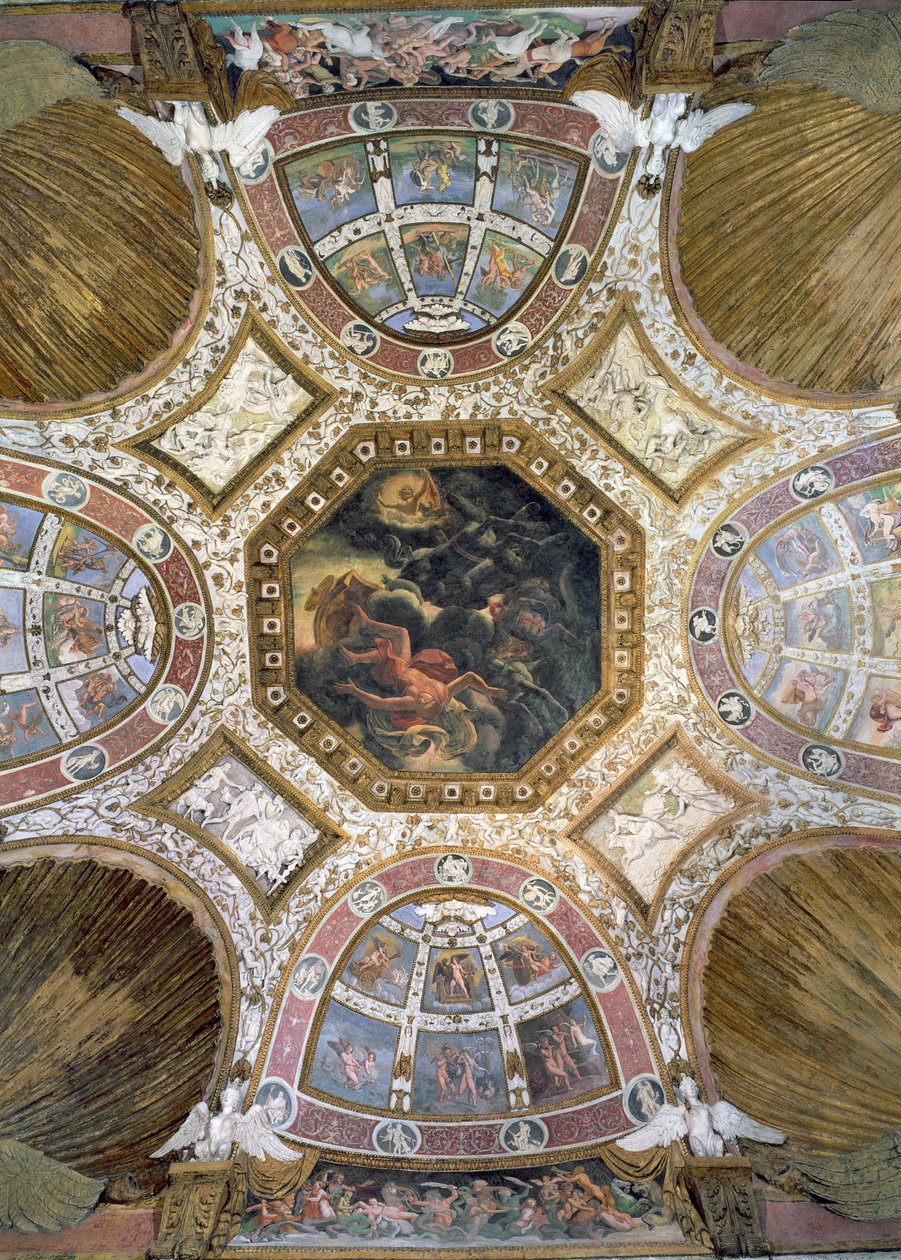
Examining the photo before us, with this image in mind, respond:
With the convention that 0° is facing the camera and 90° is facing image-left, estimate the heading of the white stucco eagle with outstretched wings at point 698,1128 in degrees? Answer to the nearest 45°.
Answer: approximately 0°

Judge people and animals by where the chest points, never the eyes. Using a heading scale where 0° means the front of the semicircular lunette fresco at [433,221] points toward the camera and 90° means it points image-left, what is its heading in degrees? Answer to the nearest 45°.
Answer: approximately 0°

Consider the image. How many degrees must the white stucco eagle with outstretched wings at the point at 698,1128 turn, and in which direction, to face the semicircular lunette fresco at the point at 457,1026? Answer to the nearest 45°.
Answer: approximately 90° to its right

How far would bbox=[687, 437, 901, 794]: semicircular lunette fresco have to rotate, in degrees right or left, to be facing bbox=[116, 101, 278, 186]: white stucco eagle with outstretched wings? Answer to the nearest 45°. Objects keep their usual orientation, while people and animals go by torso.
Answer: approximately 45° to its right
